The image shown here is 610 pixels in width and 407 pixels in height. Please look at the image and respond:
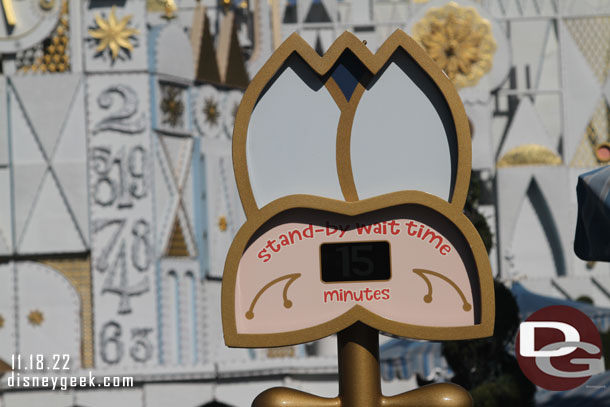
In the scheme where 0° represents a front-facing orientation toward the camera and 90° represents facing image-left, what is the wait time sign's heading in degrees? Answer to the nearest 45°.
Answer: approximately 0°
